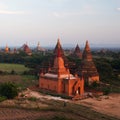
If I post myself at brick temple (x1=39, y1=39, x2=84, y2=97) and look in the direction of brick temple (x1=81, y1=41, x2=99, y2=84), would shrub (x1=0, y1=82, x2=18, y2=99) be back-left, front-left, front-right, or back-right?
back-left

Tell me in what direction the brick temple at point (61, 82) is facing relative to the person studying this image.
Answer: facing the viewer and to the right of the viewer

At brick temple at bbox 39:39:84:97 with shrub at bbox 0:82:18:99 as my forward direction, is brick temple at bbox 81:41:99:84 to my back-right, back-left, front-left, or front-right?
back-right

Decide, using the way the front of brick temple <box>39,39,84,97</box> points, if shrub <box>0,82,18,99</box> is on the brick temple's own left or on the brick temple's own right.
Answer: on the brick temple's own right

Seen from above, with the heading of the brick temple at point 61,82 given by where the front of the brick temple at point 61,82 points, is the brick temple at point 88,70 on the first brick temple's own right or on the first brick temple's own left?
on the first brick temple's own left
